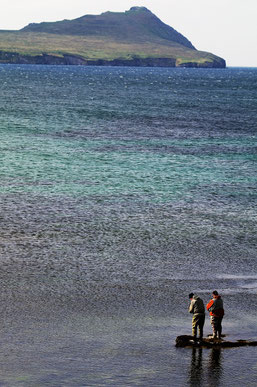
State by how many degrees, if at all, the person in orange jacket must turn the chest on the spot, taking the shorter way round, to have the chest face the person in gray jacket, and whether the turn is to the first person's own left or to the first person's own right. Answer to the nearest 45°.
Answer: approximately 45° to the first person's own left
